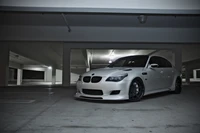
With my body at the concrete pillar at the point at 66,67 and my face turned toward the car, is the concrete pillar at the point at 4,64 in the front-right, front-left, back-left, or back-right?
back-right

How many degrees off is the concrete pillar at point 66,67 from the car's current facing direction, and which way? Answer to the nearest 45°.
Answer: approximately 90° to its right

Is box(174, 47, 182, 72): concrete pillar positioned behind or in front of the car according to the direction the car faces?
behind

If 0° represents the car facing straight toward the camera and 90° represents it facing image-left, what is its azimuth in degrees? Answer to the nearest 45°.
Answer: approximately 45°

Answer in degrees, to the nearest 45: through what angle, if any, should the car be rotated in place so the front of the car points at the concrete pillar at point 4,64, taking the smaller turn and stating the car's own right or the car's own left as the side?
approximately 90° to the car's own right
